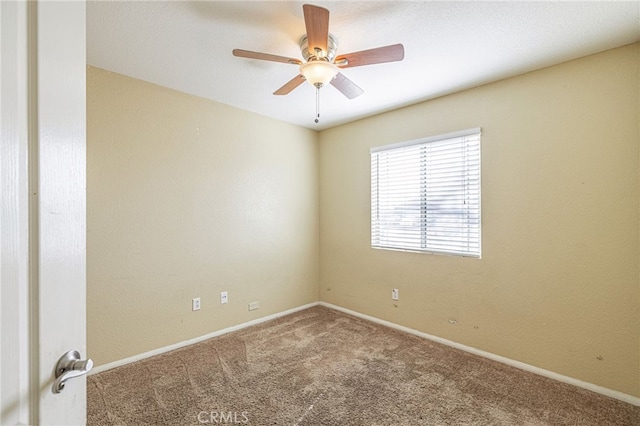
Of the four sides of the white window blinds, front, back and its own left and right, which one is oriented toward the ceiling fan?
front

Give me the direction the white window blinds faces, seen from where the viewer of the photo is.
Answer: facing the viewer and to the left of the viewer

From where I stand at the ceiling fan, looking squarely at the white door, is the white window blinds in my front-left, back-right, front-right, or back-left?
back-left

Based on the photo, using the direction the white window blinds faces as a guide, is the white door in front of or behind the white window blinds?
in front

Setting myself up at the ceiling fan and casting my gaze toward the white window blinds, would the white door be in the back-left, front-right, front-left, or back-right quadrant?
back-right
